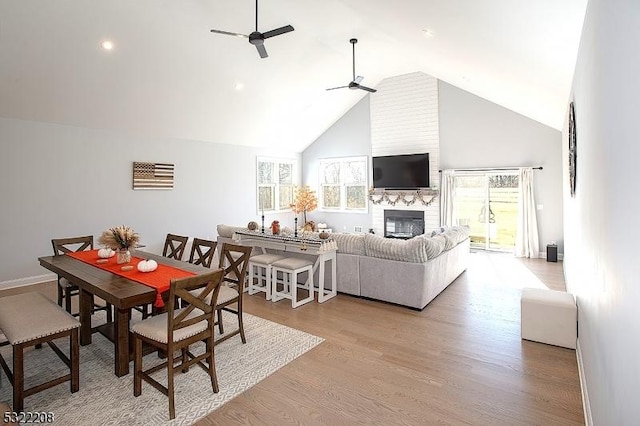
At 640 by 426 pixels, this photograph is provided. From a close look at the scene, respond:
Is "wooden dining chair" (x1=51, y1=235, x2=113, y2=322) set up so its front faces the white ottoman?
yes

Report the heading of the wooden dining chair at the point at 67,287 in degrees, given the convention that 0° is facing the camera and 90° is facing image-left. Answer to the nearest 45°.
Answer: approximately 315°

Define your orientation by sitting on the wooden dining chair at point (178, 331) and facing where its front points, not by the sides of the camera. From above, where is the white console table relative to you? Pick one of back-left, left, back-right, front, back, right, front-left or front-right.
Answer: right

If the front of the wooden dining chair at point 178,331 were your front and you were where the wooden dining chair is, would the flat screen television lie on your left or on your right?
on your right

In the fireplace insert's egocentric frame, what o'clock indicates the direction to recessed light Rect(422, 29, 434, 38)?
The recessed light is roughly at 12 o'clock from the fireplace insert.

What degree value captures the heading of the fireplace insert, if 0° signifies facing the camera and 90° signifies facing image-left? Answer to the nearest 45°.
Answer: approximately 0°

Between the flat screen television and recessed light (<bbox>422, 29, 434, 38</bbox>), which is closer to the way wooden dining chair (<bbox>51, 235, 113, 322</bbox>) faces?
the recessed light

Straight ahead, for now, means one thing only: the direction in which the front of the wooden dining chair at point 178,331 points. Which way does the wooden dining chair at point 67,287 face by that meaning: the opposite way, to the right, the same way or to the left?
the opposite way

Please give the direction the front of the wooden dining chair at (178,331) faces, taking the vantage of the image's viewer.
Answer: facing away from the viewer and to the left of the viewer

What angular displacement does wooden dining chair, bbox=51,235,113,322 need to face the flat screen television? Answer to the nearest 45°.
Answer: approximately 45° to its left

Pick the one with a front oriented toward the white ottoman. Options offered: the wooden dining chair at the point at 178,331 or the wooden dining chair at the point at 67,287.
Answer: the wooden dining chair at the point at 67,287

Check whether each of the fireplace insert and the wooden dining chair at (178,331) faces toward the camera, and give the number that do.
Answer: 1

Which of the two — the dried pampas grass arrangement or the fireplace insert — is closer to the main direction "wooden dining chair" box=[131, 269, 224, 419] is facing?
the dried pampas grass arrangement

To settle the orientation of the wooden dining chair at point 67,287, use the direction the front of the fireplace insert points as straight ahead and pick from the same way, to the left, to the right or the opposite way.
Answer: to the left
